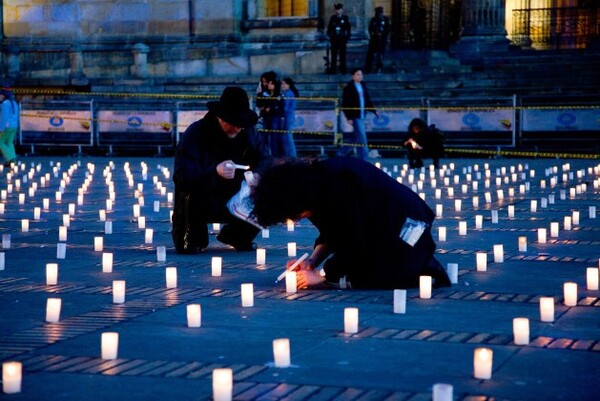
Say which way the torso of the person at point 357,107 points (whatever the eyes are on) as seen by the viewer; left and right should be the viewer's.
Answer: facing the viewer and to the right of the viewer

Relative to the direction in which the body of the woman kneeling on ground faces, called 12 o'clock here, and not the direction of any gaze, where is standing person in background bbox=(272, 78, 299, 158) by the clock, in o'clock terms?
The standing person in background is roughly at 3 o'clock from the woman kneeling on ground.

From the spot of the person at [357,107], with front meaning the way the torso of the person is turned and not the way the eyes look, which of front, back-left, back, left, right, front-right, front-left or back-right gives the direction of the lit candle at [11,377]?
front-right

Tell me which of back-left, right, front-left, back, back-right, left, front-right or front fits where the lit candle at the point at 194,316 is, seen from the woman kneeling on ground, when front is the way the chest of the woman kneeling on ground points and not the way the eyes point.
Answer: front-left

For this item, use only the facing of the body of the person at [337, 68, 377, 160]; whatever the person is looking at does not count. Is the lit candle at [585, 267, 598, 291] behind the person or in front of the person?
in front

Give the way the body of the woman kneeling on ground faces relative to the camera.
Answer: to the viewer's left
